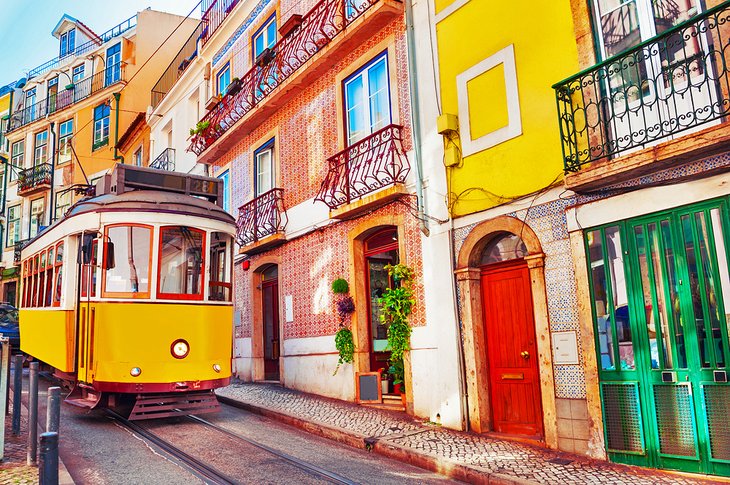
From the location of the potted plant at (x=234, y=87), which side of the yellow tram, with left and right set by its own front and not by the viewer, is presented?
left

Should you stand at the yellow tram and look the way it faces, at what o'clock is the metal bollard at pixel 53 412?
The metal bollard is roughly at 2 o'clock from the yellow tram.

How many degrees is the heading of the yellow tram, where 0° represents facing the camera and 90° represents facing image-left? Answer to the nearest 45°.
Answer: approximately 315°

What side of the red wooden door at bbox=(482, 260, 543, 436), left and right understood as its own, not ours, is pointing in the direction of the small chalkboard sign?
right

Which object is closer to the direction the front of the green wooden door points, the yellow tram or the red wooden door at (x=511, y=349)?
the yellow tram

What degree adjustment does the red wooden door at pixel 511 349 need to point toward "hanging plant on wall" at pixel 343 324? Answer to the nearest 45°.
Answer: approximately 90° to its right

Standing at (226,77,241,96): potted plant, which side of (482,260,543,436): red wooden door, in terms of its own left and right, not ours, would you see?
right

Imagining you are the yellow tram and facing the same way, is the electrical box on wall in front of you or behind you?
in front

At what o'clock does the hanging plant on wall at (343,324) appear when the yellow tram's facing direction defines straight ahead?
The hanging plant on wall is roughly at 10 o'clock from the yellow tram.

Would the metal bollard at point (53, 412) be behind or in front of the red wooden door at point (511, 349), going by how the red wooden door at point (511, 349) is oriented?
in front
